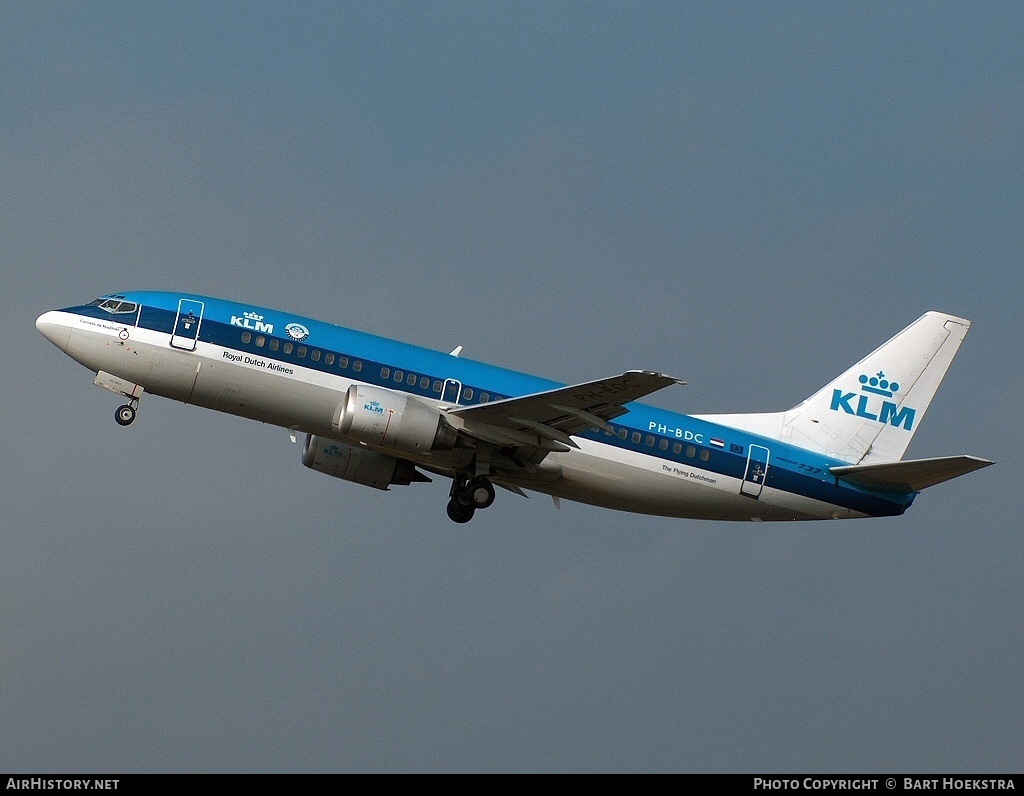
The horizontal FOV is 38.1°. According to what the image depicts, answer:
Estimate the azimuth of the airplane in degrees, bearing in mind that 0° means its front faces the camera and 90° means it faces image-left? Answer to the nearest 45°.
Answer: approximately 90°
